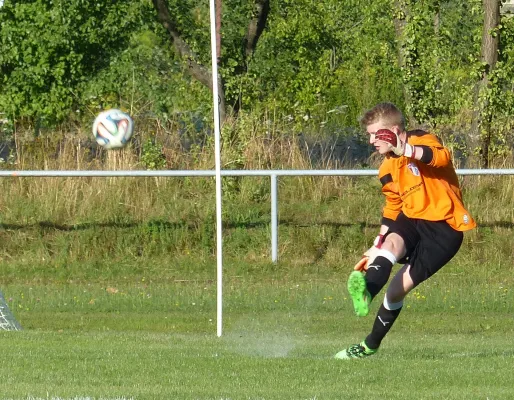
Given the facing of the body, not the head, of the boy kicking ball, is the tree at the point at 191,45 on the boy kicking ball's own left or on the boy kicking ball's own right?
on the boy kicking ball's own right

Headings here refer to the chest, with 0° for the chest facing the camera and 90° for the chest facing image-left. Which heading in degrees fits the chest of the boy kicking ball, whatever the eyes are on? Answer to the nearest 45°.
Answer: approximately 45°

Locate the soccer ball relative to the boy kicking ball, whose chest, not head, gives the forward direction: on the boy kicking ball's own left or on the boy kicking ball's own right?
on the boy kicking ball's own right
